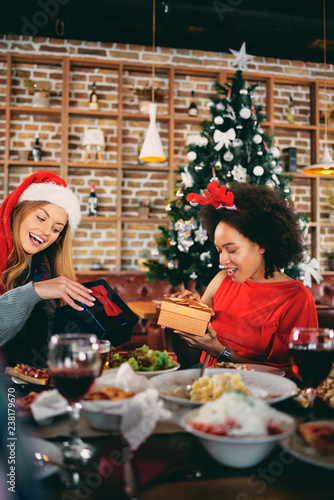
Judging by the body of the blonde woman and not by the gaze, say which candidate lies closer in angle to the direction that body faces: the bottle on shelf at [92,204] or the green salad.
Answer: the green salad

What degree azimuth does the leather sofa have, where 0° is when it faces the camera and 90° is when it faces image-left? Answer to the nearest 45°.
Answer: approximately 0°

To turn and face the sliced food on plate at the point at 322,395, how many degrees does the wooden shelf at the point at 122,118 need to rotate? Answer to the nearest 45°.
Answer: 0° — it already faces it

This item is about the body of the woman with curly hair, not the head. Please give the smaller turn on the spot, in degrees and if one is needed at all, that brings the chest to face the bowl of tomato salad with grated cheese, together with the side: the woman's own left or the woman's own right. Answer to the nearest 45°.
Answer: approximately 45° to the woman's own left

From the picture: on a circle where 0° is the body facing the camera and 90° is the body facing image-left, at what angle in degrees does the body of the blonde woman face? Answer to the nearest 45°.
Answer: approximately 315°

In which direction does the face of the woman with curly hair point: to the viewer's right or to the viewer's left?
to the viewer's left

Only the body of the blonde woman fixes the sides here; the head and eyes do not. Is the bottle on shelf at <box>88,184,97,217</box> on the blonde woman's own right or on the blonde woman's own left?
on the blonde woman's own left

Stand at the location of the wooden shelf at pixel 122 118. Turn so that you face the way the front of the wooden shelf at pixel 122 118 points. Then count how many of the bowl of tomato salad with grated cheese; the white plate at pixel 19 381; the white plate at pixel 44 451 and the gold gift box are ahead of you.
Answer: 4

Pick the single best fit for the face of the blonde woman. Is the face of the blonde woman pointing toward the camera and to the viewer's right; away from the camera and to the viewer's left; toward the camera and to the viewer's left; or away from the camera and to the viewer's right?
toward the camera and to the viewer's right

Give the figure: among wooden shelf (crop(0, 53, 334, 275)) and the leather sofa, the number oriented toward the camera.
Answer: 2
